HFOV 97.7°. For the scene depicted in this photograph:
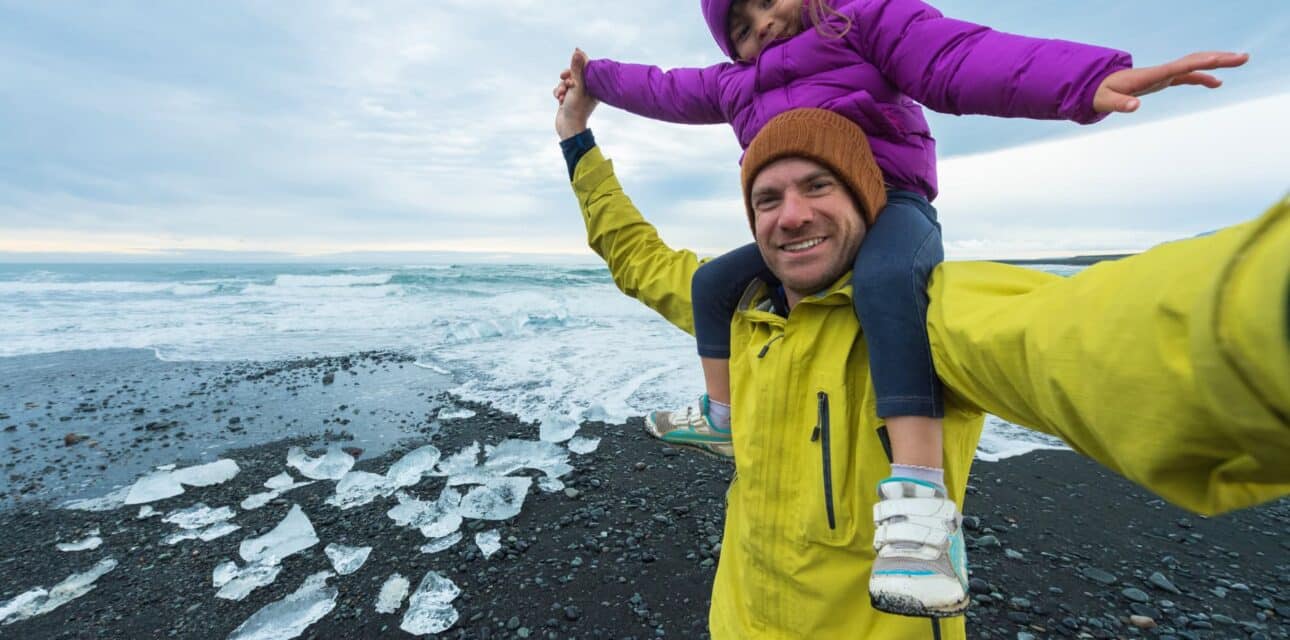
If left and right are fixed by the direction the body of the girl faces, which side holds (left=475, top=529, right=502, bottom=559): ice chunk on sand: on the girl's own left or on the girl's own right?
on the girl's own right

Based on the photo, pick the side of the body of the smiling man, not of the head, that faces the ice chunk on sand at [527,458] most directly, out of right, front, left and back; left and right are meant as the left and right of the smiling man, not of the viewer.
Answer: right

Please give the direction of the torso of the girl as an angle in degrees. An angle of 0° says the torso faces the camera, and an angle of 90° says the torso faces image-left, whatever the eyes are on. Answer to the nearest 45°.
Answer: approximately 45°

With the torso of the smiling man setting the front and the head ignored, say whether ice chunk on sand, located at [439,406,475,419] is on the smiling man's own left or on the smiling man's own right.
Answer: on the smiling man's own right

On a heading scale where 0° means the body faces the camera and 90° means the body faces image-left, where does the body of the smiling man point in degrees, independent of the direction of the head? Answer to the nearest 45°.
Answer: approximately 45°

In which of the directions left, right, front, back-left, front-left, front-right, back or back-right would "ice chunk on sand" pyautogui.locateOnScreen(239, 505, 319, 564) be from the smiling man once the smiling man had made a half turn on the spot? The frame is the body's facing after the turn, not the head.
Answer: front-left

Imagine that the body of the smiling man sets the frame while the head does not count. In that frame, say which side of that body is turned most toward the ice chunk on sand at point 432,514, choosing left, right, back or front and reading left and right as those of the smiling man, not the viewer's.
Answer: right

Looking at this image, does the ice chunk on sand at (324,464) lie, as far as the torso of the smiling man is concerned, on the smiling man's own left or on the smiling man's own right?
on the smiling man's own right
